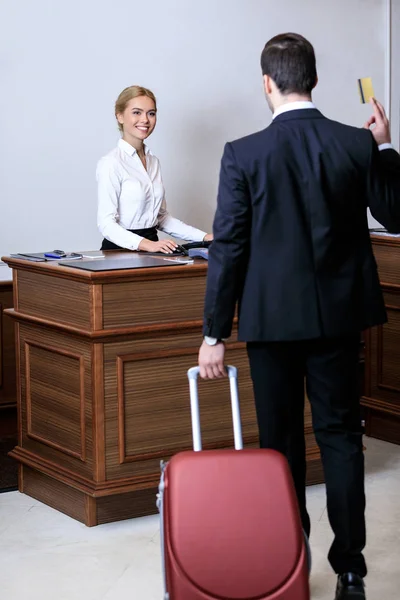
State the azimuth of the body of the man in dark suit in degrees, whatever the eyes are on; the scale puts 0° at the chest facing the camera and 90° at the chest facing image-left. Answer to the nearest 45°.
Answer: approximately 180°

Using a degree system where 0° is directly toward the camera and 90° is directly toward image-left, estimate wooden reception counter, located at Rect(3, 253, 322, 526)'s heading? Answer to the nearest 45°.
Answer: approximately 315°

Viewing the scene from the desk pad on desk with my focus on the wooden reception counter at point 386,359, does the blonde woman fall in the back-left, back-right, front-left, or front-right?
front-left

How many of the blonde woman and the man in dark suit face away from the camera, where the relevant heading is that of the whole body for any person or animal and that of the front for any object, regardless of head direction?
1

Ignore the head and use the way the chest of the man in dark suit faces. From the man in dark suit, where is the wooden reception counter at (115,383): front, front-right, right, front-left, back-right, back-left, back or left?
front-left

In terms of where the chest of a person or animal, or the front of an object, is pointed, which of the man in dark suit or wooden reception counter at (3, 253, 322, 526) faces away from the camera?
the man in dark suit

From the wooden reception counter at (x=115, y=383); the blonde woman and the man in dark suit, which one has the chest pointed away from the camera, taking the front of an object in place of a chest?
the man in dark suit

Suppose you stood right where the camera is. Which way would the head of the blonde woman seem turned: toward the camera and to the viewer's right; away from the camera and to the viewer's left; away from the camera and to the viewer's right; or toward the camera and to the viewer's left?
toward the camera and to the viewer's right

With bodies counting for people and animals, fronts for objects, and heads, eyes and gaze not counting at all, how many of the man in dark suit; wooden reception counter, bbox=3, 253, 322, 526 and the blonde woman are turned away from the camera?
1

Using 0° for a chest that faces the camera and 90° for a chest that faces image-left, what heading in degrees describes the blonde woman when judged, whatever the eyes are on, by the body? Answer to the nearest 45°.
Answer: approximately 315°

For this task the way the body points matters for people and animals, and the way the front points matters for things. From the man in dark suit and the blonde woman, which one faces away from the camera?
the man in dark suit

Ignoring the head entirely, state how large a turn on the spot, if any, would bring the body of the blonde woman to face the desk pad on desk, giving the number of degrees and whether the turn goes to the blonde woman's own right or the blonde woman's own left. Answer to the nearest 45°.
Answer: approximately 45° to the blonde woman's own right
